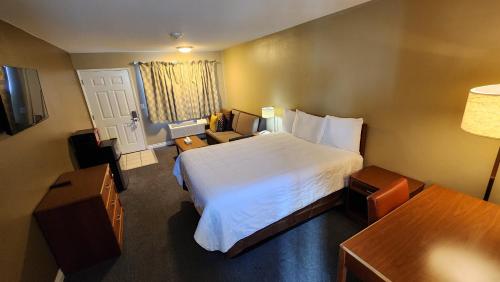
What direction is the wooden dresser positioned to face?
to the viewer's right

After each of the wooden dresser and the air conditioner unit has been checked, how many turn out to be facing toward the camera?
1

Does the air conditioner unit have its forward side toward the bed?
yes

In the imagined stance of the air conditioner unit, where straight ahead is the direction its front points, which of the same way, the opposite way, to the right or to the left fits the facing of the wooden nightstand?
to the right

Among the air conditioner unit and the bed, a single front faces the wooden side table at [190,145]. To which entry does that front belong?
the air conditioner unit

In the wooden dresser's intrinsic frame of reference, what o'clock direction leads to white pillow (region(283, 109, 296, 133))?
The white pillow is roughly at 12 o'clock from the wooden dresser.

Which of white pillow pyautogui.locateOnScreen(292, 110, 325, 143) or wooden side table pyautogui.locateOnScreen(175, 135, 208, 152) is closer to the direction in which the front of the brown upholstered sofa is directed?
the wooden side table

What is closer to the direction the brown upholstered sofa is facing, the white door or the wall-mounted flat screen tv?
the wall-mounted flat screen tv

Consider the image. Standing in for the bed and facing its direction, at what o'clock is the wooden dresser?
The wooden dresser is roughly at 1 o'clock from the bed.
